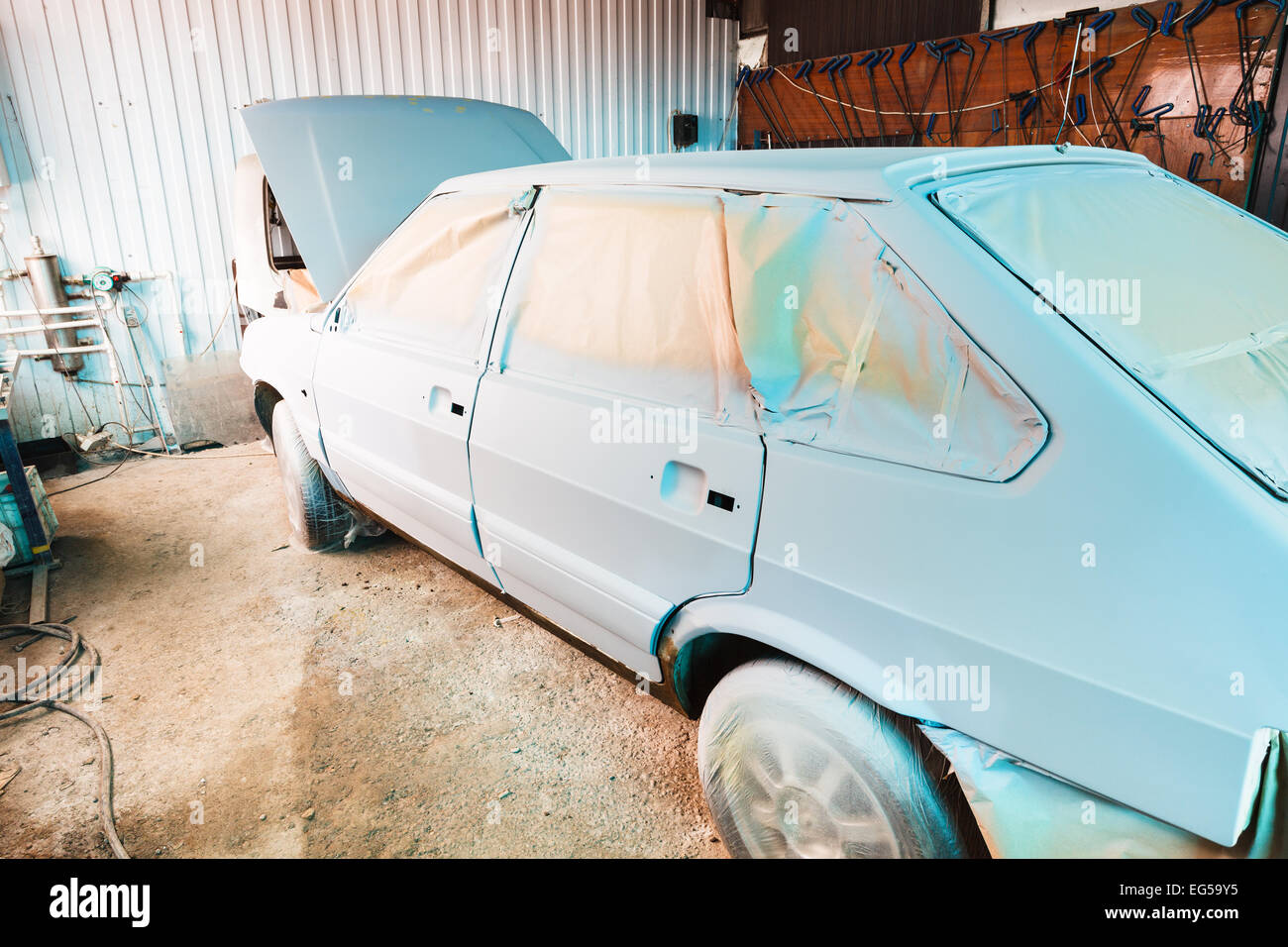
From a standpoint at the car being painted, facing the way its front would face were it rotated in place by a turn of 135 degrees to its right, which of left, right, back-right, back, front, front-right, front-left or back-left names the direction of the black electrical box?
left

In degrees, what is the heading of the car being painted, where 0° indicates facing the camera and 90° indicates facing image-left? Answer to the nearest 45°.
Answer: approximately 135°

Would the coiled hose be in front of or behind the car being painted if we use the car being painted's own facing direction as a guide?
in front
